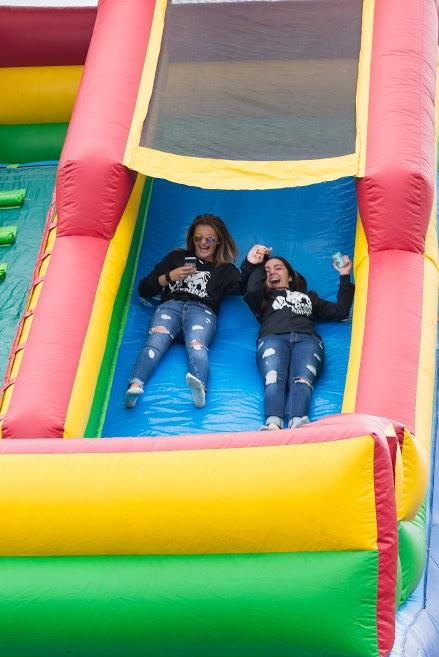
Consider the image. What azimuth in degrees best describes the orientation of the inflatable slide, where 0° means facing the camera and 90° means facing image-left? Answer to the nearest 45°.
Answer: approximately 0°
